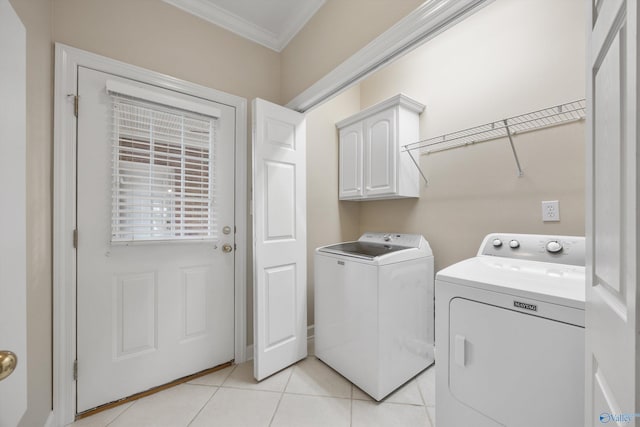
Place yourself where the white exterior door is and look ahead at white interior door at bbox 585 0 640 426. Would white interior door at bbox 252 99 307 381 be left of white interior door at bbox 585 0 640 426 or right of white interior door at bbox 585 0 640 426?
left

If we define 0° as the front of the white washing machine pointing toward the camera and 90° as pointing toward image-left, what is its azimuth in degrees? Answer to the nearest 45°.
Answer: approximately 45°

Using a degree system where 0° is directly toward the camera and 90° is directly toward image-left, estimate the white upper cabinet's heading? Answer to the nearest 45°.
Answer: approximately 45°

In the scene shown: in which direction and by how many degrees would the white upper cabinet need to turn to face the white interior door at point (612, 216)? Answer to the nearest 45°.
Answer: approximately 45° to its left
